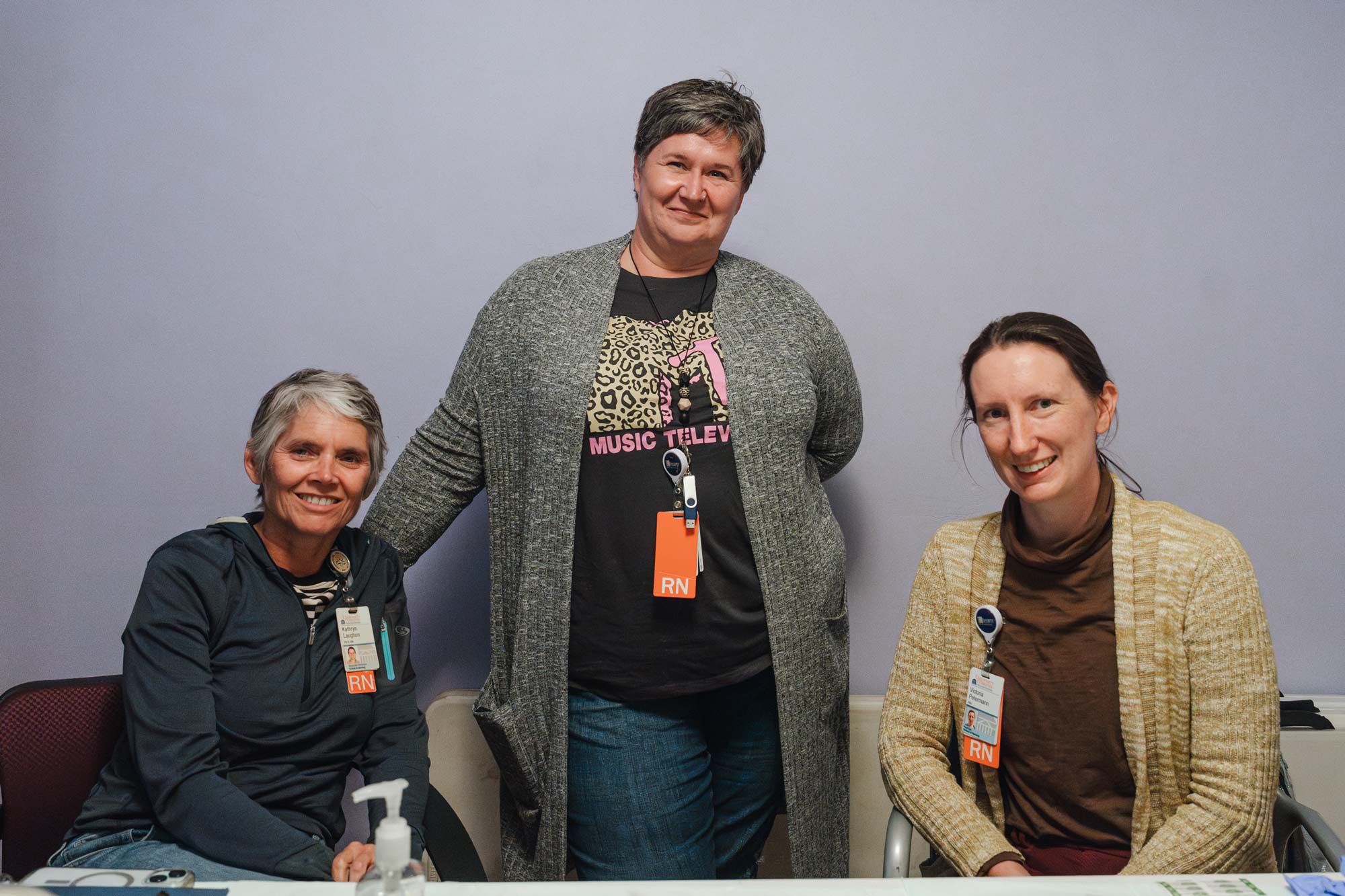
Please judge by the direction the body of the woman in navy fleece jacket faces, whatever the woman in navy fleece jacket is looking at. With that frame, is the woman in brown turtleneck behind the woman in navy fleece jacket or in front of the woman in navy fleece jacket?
in front

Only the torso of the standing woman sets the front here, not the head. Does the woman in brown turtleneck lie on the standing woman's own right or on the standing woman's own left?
on the standing woman's own left

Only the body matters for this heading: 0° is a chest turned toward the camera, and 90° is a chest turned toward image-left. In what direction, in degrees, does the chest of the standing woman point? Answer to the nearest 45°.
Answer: approximately 0°

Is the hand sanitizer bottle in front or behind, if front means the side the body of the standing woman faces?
in front

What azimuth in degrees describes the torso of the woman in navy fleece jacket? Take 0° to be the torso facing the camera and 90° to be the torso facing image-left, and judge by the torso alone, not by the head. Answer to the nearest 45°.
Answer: approximately 315°
